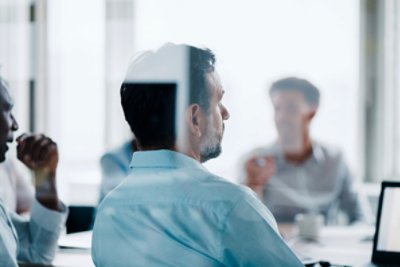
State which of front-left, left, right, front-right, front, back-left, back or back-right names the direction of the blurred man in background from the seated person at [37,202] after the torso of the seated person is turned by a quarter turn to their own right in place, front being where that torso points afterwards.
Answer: back-left

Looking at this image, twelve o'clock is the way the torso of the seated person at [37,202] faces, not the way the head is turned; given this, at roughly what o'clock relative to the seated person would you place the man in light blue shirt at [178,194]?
The man in light blue shirt is roughly at 2 o'clock from the seated person.

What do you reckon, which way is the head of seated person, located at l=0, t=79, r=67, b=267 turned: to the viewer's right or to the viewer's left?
to the viewer's right

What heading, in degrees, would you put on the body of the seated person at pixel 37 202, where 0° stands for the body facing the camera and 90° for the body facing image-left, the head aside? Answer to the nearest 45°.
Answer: approximately 270°

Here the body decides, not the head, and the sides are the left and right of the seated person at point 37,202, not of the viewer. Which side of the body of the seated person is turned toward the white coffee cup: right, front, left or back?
front

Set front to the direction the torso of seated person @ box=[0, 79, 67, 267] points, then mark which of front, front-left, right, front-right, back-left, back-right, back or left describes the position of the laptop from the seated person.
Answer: front

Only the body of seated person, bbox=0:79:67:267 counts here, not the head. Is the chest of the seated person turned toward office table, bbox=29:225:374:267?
yes
